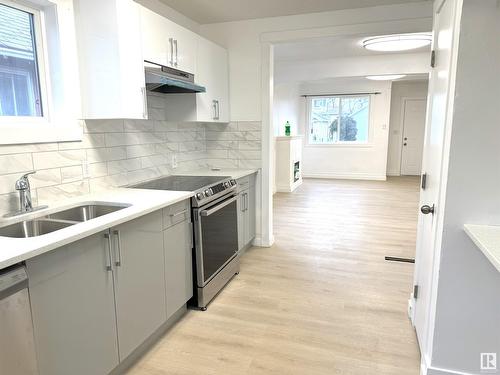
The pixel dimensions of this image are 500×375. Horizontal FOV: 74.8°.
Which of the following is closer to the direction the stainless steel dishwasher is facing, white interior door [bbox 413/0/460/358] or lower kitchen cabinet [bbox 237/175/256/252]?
the white interior door

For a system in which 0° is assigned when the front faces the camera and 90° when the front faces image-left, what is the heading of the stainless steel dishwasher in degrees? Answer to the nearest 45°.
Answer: approximately 315°

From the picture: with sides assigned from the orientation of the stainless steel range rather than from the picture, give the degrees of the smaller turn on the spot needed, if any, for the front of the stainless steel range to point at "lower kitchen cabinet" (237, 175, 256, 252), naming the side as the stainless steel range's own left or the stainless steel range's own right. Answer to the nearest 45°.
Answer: approximately 90° to the stainless steel range's own left

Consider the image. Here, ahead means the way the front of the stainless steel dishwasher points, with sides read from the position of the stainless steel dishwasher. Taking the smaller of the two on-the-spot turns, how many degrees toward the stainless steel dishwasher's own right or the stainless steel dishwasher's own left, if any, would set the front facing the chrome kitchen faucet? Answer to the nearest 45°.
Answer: approximately 135° to the stainless steel dishwasher's own left

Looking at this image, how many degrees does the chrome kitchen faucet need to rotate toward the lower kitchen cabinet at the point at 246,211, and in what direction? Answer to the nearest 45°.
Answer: approximately 45° to its left

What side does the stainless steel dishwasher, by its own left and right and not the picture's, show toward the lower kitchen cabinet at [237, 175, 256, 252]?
left

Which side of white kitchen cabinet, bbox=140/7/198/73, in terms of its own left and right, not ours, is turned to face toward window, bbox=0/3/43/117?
right

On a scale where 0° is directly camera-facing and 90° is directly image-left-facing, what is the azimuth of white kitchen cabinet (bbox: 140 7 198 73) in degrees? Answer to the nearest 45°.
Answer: approximately 315°

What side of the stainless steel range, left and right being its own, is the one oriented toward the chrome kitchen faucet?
right

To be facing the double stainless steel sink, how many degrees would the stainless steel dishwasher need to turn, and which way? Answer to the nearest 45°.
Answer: approximately 135° to its left
